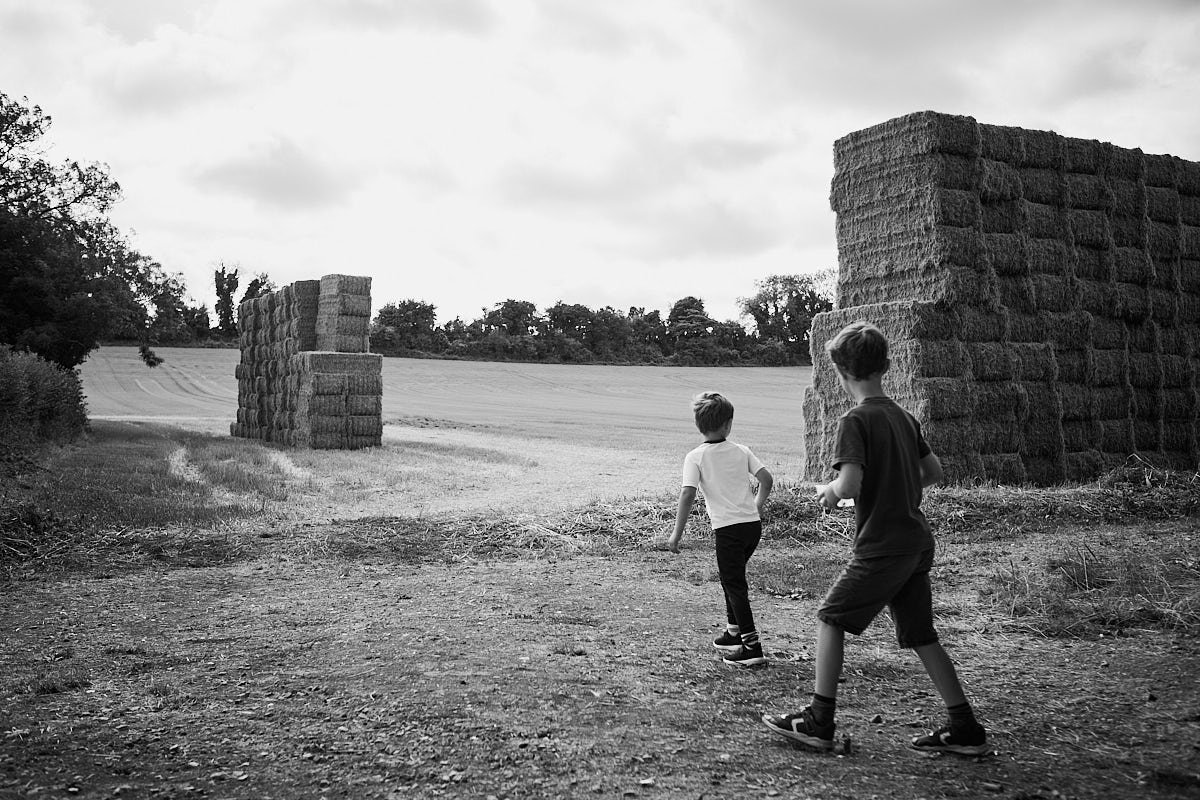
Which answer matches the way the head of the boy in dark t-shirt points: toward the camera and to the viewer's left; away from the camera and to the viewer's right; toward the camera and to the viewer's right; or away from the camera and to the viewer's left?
away from the camera and to the viewer's left

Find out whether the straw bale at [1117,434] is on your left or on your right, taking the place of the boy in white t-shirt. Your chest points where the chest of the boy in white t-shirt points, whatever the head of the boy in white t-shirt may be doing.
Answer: on your right

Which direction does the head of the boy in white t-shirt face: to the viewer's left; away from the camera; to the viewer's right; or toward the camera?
away from the camera

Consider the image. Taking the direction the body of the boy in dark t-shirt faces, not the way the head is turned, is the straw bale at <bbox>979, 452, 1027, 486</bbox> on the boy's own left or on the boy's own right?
on the boy's own right

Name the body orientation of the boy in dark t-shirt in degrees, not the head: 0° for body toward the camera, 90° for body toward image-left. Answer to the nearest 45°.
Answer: approximately 135°

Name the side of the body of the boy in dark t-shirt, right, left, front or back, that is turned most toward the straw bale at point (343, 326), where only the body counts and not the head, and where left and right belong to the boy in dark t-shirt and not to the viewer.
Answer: front

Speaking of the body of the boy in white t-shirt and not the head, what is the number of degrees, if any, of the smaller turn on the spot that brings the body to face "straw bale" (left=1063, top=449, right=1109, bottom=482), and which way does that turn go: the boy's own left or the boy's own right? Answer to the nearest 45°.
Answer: approximately 90° to the boy's own right

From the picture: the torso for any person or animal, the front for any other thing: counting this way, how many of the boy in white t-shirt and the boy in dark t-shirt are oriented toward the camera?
0

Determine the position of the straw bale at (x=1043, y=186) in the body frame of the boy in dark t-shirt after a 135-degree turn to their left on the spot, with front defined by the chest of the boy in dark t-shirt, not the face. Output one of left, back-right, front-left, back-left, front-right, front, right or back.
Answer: back

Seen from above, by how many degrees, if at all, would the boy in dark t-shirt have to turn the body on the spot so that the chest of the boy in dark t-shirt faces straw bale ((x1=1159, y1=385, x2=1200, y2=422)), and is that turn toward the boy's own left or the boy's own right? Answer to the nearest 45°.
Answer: approximately 45° to the boy's own right

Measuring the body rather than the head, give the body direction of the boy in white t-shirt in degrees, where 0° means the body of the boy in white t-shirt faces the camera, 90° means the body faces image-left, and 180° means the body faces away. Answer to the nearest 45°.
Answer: approximately 135°
